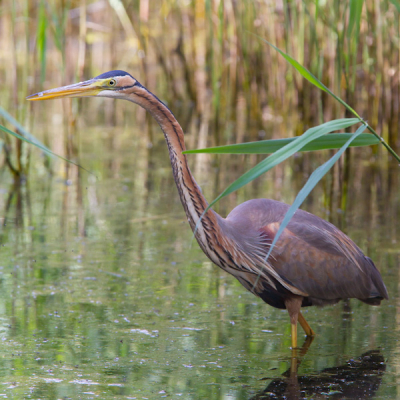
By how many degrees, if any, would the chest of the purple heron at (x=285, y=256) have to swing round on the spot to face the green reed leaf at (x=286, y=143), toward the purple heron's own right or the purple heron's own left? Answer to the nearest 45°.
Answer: approximately 90° to the purple heron's own left

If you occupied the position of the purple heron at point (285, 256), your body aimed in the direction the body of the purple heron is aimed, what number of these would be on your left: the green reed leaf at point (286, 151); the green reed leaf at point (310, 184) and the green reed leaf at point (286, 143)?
3

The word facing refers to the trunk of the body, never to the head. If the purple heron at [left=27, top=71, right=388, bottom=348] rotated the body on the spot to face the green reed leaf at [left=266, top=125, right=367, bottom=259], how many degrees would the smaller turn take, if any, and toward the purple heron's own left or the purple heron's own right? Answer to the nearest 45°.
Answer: approximately 90° to the purple heron's own left

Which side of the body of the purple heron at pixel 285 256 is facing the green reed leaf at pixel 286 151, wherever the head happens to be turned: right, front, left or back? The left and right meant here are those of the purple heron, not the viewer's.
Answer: left

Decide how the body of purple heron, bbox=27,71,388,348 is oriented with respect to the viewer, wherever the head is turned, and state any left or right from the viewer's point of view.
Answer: facing to the left of the viewer
